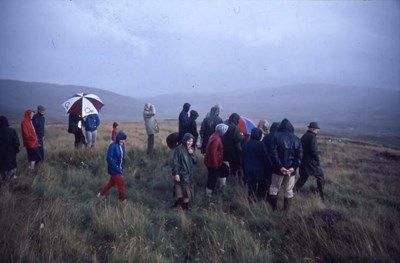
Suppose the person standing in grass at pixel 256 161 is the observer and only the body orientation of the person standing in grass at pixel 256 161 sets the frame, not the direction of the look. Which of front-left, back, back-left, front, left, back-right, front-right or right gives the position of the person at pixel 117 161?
left

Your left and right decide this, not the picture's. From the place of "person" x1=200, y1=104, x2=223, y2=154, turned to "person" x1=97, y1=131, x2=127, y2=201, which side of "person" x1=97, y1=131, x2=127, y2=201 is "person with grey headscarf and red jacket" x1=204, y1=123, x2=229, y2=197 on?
left

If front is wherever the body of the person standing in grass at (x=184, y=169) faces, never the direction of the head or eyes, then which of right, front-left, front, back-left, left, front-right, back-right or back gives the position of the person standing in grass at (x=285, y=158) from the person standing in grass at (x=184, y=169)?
front-left

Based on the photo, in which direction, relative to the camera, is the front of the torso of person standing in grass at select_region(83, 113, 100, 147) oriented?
away from the camera

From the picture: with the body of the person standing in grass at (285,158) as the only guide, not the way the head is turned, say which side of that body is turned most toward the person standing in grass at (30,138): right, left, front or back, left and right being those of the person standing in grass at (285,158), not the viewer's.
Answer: left

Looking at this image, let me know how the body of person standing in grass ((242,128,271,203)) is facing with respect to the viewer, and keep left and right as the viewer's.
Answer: facing away from the viewer

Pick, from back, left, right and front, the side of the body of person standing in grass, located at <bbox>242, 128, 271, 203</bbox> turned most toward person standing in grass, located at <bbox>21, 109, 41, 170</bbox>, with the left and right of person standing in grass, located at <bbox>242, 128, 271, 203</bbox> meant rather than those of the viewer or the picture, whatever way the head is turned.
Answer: left

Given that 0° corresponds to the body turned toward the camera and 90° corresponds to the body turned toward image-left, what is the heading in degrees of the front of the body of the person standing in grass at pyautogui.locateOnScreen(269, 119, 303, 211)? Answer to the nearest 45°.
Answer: approximately 180°

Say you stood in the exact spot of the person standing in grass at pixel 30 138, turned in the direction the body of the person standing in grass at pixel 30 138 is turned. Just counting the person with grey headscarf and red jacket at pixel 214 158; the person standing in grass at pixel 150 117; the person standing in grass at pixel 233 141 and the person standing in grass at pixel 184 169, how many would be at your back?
0

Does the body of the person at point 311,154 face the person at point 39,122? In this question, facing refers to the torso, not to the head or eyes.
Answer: no
